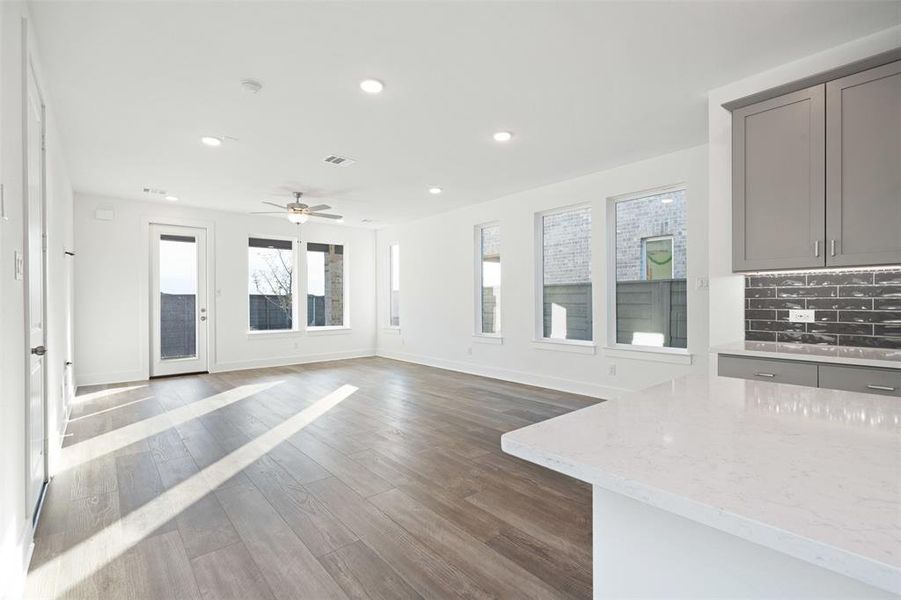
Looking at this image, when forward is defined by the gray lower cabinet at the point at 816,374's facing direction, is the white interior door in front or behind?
in front

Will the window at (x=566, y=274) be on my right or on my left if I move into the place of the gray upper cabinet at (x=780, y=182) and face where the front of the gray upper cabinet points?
on my right

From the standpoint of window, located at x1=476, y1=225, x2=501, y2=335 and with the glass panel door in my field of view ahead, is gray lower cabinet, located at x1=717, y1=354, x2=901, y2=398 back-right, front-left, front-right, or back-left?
back-left

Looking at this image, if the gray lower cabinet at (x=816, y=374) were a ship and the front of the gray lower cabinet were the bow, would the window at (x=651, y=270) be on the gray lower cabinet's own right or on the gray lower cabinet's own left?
on the gray lower cabinet's own right

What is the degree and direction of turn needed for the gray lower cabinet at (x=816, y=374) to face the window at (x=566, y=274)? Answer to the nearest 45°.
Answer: approximately 90° to its right

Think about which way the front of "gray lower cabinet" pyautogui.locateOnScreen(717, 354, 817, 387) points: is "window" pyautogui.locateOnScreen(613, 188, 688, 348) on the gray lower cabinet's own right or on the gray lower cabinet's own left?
on the gray lower cabinet's own right

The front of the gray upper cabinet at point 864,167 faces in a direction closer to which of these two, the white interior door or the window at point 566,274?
the white interior door

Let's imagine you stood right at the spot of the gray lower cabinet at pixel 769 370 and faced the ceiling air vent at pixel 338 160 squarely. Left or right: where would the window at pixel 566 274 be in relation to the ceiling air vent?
right

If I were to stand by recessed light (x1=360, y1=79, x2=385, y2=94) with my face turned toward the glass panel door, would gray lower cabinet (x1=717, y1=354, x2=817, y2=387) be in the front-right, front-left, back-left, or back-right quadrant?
back-right

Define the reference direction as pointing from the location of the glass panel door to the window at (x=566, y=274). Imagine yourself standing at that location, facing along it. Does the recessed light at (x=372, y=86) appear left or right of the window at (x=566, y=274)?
right

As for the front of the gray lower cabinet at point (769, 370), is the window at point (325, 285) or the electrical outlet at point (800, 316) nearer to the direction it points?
the window

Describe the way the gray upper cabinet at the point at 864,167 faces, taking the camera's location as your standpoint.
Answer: facing the viewer and to the left of the viewer
